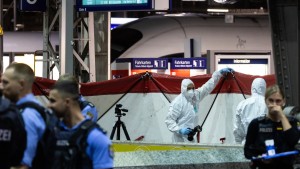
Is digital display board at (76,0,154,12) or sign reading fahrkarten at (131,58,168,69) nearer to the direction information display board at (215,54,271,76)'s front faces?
the digital display board

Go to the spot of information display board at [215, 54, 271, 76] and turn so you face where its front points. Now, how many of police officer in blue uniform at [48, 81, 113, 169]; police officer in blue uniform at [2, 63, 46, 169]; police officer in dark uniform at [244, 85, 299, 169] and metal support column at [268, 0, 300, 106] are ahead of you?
4

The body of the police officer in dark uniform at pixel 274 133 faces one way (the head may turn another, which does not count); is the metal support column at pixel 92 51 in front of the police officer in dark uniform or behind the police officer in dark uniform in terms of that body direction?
behind

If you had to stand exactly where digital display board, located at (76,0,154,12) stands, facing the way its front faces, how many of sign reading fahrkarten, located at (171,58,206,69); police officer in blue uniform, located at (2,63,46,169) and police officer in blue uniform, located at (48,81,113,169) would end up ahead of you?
2

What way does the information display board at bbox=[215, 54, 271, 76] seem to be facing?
toward the camera

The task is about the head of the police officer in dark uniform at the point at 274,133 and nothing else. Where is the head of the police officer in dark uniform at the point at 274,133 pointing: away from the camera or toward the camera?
toward the camera

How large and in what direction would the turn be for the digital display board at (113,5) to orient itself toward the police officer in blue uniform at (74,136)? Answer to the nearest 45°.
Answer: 0° — it already faces them

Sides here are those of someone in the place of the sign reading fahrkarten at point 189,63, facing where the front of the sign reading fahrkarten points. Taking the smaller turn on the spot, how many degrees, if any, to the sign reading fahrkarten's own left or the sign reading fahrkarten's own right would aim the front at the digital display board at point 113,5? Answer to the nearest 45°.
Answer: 0° — it already faces it

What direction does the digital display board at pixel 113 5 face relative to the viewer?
toward the camera

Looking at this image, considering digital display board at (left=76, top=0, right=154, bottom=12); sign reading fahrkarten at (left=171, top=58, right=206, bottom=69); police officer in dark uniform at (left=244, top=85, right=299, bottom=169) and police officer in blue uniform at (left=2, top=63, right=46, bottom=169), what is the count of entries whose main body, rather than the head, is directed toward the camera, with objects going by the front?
3

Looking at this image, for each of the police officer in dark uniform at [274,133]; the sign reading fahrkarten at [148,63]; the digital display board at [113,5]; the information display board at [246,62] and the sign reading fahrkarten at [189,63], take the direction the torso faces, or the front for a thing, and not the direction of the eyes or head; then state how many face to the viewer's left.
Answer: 0
